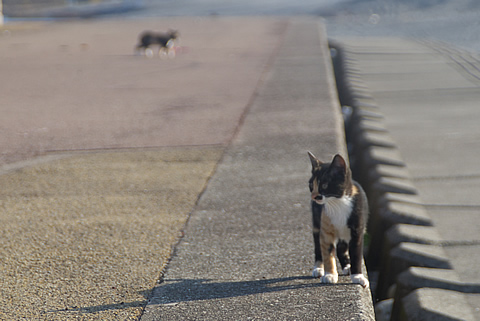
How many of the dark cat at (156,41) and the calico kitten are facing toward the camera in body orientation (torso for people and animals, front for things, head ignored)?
1

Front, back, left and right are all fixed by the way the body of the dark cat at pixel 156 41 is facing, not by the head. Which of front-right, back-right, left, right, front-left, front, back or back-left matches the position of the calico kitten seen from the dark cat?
right

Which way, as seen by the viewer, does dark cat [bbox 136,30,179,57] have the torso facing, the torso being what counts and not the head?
to the viewer's right

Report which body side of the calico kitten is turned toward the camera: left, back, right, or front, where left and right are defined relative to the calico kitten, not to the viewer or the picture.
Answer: front

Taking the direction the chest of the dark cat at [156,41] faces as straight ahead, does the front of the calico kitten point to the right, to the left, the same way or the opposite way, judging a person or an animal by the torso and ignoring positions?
to the right

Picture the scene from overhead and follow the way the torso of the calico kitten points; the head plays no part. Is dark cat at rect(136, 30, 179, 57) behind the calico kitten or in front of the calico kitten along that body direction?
behind
